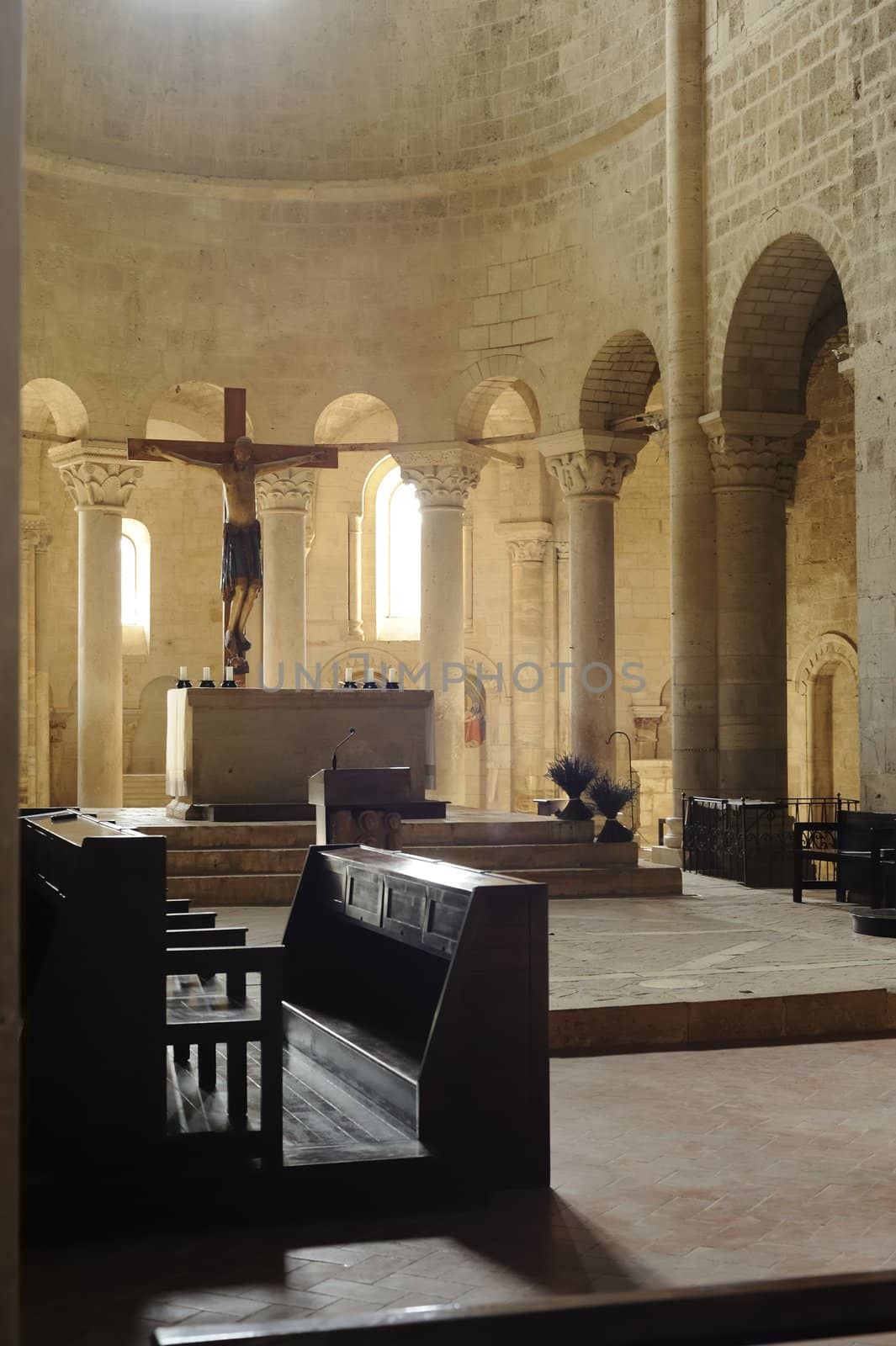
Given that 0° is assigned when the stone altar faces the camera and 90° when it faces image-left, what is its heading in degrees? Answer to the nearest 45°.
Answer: approximately 0°

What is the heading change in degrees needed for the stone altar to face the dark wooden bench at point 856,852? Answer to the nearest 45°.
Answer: approximately 45° to its left

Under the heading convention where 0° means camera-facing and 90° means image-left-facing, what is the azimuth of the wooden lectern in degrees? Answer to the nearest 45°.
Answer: approximately 0°

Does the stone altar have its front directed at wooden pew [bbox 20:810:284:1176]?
yes

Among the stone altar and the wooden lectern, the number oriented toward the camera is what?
2

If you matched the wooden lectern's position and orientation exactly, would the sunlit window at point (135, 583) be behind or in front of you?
behind
